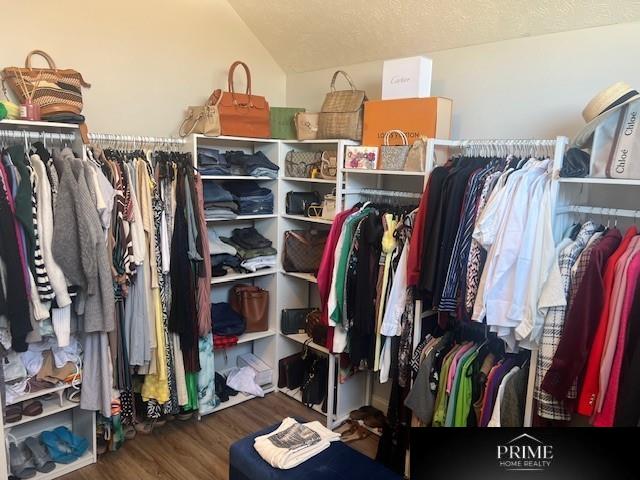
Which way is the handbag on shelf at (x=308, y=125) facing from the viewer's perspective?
toward the camera

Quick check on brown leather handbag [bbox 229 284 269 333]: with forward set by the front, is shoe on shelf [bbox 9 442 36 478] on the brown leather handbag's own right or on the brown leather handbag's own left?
on the brown leather handbag's own right

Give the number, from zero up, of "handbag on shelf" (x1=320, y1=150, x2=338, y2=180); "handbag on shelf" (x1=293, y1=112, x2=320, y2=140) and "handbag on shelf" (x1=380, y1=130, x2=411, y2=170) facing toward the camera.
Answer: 3

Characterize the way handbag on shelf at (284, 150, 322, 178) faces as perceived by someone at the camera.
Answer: facing the viewer

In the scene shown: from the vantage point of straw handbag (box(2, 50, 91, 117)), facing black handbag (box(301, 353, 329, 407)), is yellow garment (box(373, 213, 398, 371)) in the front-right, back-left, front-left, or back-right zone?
front-right

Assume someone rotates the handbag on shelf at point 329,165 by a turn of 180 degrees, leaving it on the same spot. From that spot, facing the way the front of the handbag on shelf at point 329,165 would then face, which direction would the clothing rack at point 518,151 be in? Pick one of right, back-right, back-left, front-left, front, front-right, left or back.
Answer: back-right

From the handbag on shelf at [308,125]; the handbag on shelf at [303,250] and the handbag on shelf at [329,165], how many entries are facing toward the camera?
3
